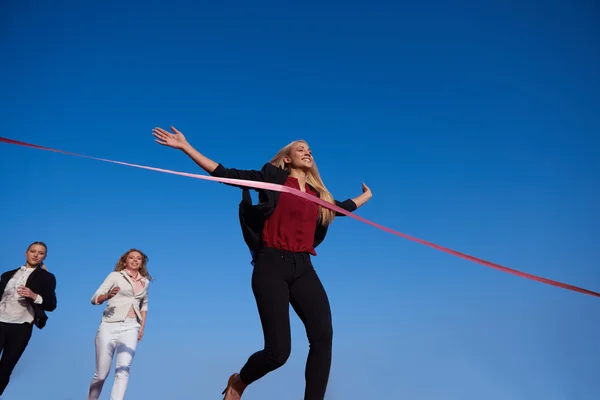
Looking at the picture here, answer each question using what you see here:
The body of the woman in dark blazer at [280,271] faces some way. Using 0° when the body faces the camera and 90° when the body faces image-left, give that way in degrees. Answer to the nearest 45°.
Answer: approximately 315°

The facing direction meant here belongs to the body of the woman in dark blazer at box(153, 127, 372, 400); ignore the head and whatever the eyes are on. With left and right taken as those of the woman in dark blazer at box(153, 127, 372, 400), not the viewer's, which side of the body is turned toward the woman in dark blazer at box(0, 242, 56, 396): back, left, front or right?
back

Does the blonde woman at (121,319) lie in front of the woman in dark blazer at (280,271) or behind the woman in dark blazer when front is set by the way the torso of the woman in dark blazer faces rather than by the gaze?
behind
